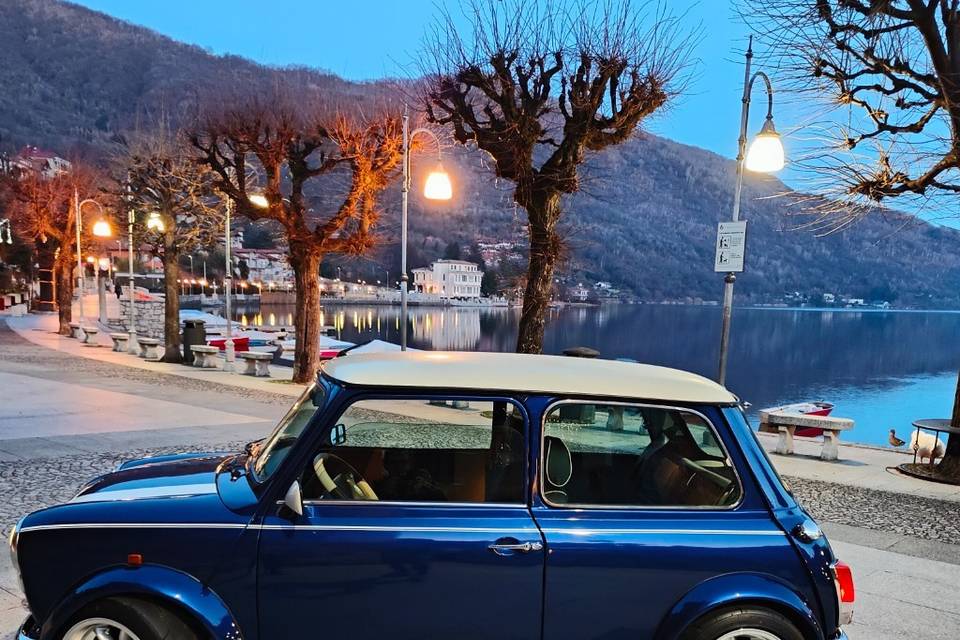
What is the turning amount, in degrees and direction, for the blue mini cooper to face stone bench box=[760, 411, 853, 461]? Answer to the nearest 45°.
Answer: approximately 135° to its right

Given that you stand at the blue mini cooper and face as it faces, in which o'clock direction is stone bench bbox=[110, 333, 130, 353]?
The stone bench is roughly at 2 o'clock from the blue mini cooper.

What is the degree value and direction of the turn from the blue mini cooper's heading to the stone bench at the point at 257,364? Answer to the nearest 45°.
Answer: approximately 90° to its right

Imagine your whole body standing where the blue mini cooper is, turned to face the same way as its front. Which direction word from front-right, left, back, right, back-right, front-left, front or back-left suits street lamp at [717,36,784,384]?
back-right

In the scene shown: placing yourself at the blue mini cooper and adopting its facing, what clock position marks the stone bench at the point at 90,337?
The stone bench is roughly at 2 o'clock from the blue mini cooper.

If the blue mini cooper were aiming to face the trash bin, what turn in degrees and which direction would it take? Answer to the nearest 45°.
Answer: approximately 45° to its right

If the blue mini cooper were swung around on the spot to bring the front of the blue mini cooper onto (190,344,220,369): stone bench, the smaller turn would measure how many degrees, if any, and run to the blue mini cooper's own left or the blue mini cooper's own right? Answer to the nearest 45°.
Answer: approximately 45° to the blue mini cooper's own right

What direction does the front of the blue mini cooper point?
to the viewer's left

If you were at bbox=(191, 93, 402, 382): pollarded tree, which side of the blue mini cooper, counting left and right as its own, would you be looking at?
right
